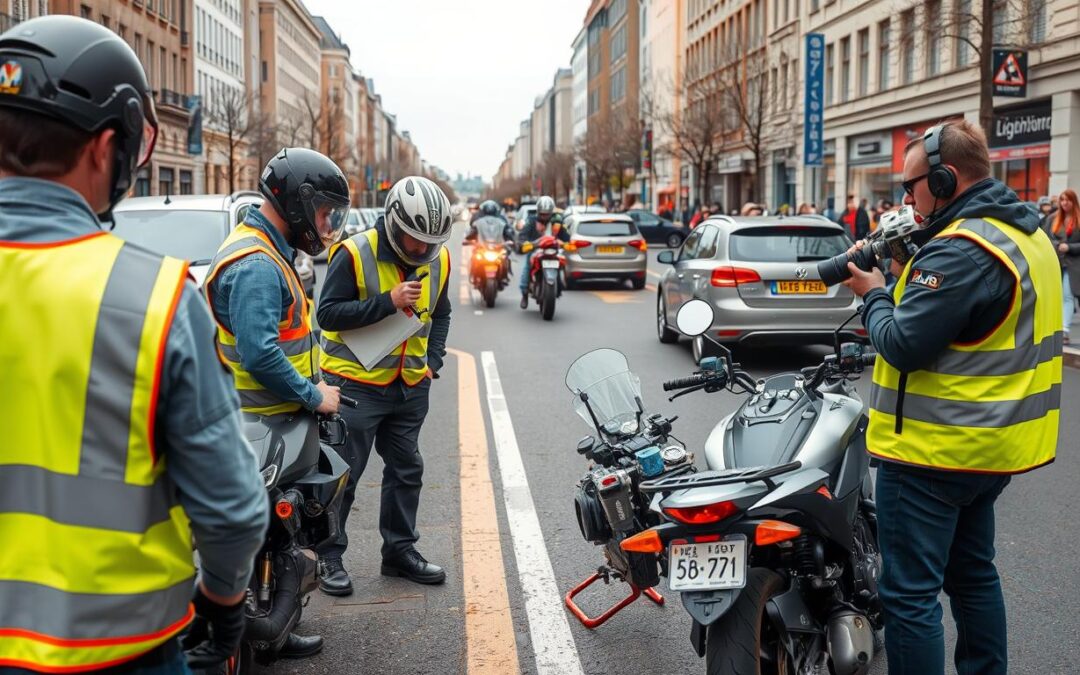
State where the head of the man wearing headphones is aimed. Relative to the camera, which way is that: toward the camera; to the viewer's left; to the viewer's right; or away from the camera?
to the viewer's left

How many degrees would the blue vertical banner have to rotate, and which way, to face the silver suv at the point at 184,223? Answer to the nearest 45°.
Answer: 0° — it already faces it

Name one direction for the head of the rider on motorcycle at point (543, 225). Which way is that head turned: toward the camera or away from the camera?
toward the camera

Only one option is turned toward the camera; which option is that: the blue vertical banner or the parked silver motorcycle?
the blue vertical banner

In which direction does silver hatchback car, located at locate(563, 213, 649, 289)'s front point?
away from the camera

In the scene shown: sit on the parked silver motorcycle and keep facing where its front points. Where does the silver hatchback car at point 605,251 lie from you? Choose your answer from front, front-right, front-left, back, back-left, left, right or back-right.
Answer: front-left

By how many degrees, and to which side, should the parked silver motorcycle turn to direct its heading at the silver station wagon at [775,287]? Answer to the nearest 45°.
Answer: approximately 45° to its left

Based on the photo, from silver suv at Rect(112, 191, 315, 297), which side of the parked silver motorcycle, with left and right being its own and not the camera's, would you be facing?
left

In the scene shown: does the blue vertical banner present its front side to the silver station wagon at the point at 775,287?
yes
